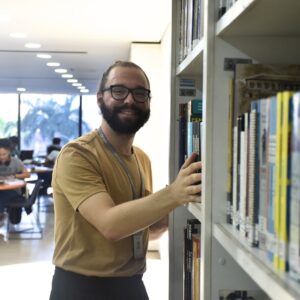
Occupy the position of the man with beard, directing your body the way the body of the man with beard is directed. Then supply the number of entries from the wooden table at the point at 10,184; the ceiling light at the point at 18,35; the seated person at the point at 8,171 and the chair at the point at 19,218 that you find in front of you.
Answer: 0

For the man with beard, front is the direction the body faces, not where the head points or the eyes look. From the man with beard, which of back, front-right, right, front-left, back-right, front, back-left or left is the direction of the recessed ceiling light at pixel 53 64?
back-left

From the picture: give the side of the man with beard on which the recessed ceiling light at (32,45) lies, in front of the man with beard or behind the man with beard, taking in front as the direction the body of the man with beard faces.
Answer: behind

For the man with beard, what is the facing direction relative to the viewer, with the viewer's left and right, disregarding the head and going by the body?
facing the viewer and to the right of the viewer
